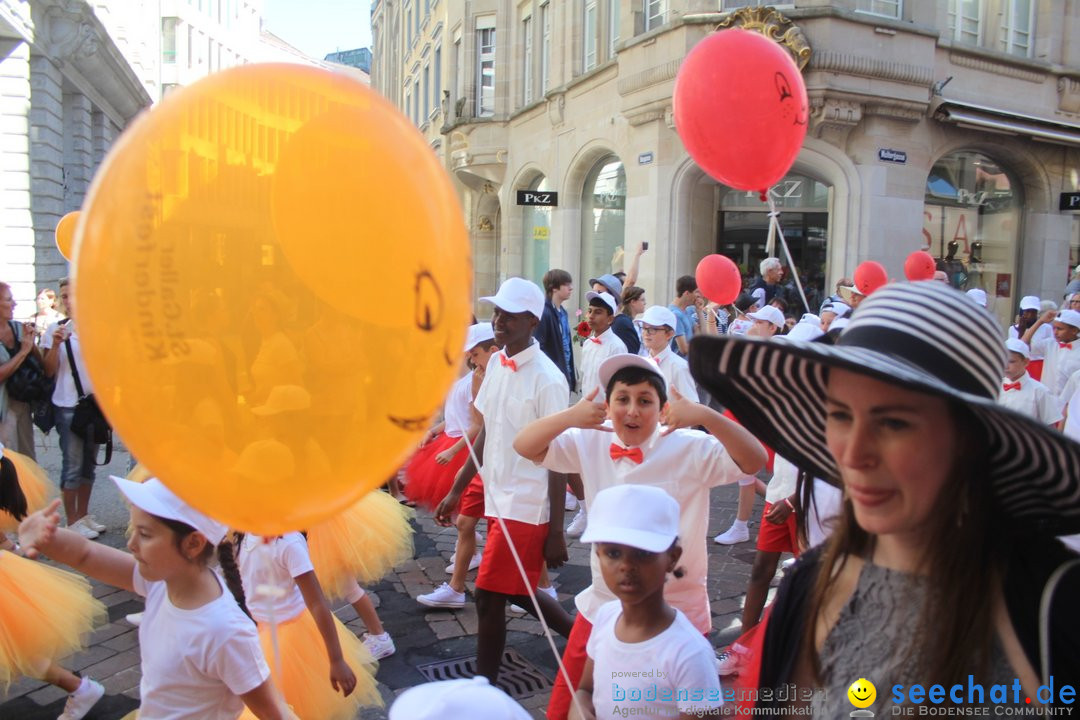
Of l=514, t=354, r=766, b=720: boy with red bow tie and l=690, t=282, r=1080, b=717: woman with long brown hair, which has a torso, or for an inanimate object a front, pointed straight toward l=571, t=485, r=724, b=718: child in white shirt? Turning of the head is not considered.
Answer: the boy with red bow tie

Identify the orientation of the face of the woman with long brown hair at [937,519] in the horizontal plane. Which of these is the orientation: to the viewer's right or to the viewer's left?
to the viewer's left

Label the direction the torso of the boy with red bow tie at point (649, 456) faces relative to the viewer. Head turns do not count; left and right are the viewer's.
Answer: facing the viewer

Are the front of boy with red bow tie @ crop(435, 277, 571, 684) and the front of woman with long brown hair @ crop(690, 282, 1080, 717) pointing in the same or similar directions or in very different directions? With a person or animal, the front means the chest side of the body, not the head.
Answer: same or similar directions

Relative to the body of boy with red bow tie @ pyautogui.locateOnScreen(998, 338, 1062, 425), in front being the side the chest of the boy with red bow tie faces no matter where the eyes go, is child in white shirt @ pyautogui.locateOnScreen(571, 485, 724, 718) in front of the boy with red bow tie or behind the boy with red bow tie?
in front

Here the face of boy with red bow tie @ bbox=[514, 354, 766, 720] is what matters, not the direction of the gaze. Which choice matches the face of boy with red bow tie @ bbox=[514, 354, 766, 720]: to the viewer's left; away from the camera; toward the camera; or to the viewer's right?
toward the camera

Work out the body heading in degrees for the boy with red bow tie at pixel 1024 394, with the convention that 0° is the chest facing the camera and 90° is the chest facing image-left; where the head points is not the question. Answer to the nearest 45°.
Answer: approximately 45°

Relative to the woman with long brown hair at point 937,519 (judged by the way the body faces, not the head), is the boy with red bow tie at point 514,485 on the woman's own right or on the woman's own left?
on the woman's own right

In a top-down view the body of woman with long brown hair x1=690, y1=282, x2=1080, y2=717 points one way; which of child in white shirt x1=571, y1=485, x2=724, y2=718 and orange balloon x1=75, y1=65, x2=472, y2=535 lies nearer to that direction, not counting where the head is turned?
the orange balloon

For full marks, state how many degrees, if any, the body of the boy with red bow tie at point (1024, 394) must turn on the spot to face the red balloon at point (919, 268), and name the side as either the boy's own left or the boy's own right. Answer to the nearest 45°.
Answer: approximately 135° to the boy's own right

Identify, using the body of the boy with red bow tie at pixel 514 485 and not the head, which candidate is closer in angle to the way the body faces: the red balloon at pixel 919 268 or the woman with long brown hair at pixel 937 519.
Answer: the woman with long brown hair

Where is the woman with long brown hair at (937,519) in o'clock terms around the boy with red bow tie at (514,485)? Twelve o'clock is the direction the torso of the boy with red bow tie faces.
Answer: The woman with long brown hair is roughly at 10 o'clock from the boy with red bow tie.

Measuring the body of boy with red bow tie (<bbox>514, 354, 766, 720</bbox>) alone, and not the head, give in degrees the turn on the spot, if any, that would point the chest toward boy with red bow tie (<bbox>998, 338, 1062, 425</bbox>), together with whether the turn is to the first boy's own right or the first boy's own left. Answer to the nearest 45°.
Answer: approximately 135° to the first boy's own left

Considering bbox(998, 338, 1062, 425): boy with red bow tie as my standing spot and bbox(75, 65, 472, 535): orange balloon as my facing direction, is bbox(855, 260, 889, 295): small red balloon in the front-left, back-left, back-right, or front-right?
back-right

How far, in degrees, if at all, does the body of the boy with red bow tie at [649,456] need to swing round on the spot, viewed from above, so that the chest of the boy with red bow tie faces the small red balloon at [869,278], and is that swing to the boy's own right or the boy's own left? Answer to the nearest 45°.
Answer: approximately 180°
